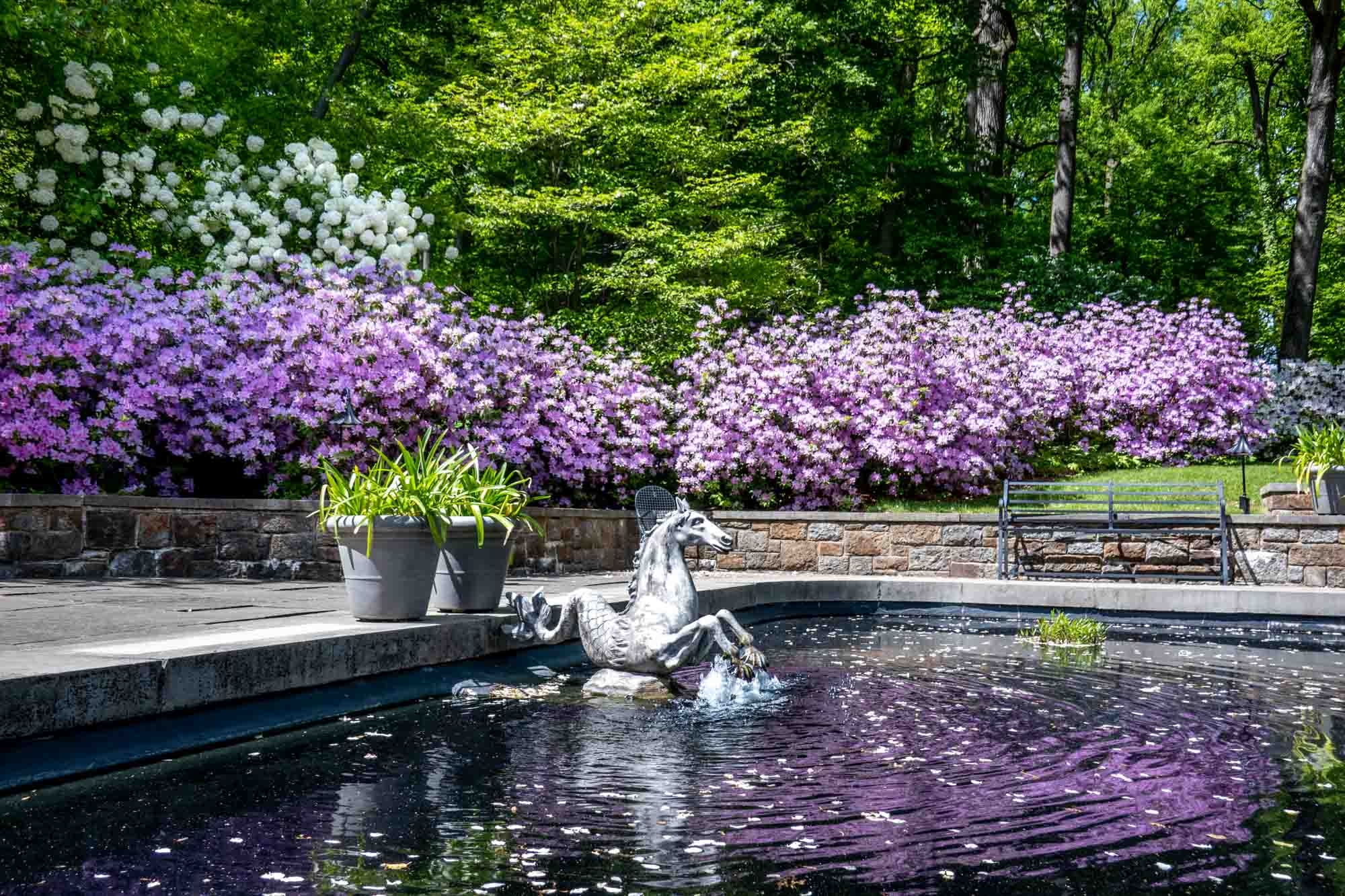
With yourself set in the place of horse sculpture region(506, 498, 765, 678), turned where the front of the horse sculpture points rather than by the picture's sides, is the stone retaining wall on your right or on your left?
on your left

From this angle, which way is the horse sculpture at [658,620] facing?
to the viewer's right

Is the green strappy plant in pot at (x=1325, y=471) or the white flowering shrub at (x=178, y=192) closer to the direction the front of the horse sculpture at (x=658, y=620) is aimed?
the green strappy plant in pot

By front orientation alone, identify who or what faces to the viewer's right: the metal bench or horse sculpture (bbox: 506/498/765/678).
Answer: the horse sculpture

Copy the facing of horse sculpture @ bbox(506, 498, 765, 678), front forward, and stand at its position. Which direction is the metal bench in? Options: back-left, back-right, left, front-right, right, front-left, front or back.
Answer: front-left

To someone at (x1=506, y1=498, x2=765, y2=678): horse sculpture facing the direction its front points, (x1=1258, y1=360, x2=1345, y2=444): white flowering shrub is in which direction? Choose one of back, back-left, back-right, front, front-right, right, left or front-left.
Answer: front-left

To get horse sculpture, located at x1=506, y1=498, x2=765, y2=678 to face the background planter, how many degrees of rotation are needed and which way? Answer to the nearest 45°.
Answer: approximately 45° to its left

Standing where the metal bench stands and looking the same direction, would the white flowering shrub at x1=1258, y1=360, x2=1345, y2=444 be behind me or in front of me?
behind

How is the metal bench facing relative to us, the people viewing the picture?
facing the viewer

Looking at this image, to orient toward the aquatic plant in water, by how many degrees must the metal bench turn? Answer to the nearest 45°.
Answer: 0° — it already faces it

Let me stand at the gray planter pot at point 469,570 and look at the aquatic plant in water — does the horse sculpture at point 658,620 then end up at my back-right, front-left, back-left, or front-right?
front-right

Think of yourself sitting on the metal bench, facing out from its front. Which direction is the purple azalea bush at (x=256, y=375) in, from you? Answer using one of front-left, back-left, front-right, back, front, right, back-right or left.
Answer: front-right

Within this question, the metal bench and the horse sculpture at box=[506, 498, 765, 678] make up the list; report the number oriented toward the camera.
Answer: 1

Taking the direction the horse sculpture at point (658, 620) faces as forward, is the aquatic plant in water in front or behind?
in front
